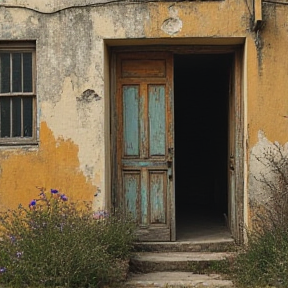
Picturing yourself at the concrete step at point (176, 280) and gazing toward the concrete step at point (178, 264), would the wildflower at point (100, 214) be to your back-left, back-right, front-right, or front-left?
front-left

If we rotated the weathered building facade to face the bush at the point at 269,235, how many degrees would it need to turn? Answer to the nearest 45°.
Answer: approximately 45° to its left

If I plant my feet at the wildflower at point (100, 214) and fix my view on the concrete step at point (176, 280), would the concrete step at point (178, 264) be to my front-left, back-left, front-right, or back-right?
front-left

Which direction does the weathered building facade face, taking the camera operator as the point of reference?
facing the viewer
